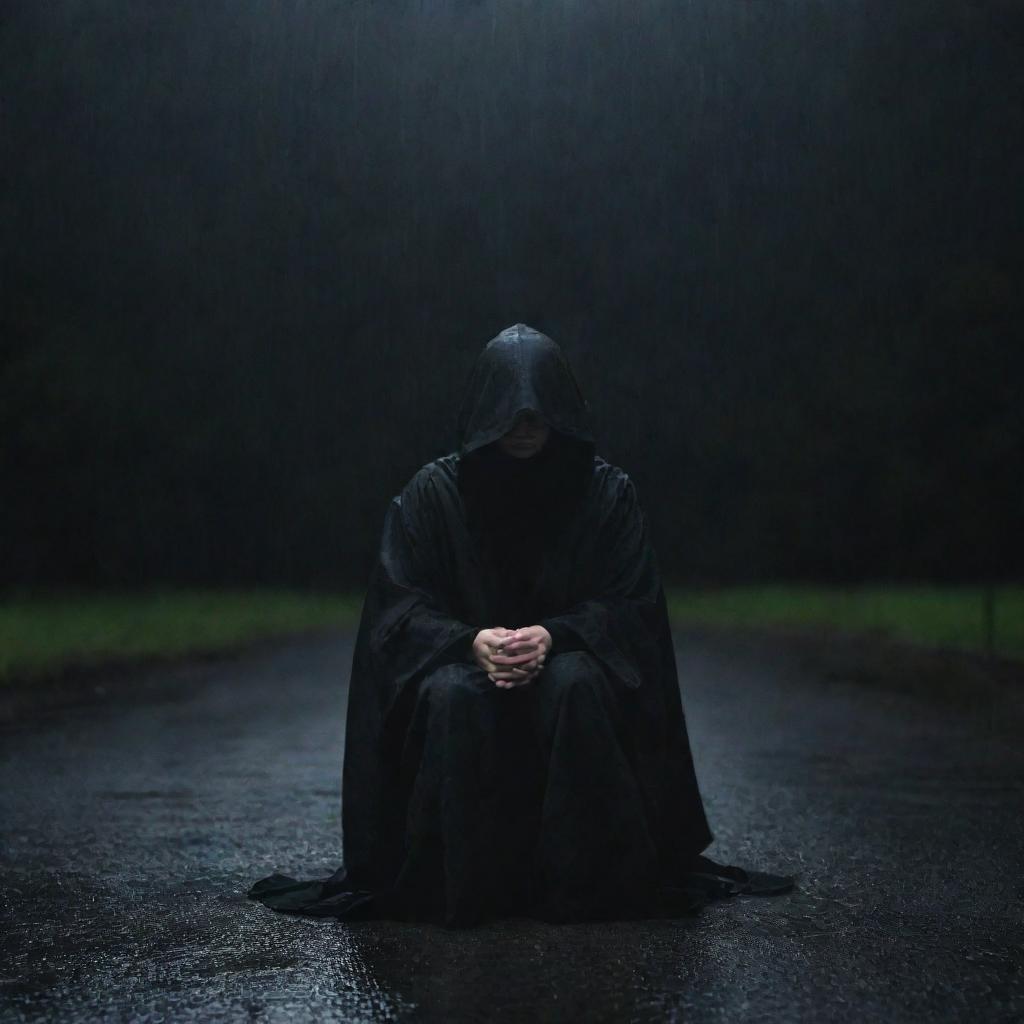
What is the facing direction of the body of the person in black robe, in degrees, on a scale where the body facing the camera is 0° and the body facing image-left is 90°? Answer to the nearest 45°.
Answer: approximately 0°
